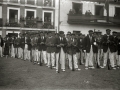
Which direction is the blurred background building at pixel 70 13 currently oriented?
toward the camera

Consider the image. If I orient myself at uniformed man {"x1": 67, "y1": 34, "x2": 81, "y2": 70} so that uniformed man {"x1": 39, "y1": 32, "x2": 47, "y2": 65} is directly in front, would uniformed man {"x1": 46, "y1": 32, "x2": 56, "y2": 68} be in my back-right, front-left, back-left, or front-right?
front-left

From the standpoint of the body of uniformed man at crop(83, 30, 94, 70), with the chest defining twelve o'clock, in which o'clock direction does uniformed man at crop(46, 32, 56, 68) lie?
uniformed man at crop(46, 32, 56, 68) is roughly at 4 o'clock from uniformed man at crop(83, 30, 94, 70).

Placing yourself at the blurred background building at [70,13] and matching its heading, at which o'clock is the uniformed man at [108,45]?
The uniformed man is roughly at 12 o'clock from the blurred background building.

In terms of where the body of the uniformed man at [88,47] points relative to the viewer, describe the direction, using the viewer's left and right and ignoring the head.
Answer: facing the viewer and to the right of the viewer

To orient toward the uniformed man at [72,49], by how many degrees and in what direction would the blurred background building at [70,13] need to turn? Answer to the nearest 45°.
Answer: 0° — it already faces them

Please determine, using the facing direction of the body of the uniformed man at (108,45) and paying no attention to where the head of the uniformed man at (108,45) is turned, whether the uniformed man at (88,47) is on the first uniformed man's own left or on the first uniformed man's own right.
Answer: on the first uniformed man's own right
